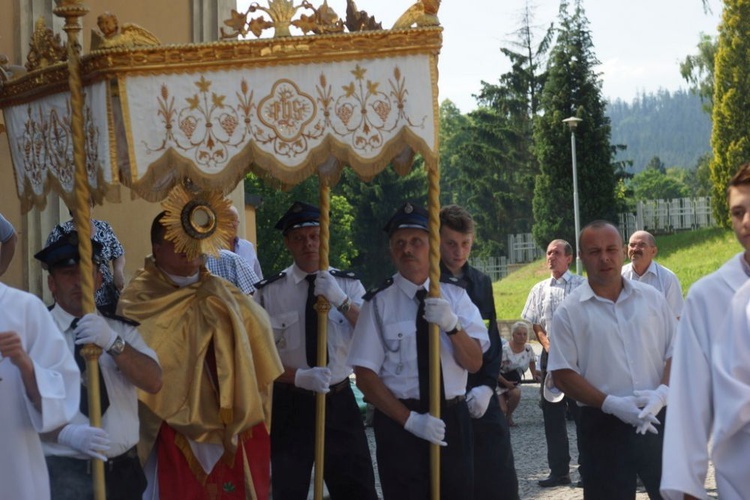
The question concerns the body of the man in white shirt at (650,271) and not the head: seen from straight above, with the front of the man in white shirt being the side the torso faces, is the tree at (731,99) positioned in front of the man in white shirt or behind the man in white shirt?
behind

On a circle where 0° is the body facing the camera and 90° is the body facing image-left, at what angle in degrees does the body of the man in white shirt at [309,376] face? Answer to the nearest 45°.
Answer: approximately 0°

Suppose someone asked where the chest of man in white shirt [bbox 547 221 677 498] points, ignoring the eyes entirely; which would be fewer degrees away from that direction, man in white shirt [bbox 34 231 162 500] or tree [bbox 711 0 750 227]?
the man in white shirt

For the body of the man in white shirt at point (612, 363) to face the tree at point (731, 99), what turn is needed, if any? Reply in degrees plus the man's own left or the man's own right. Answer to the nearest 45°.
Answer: approximately 180°

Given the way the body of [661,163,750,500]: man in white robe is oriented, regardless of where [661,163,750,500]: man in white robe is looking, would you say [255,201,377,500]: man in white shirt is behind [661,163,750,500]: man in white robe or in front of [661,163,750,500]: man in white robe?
behind

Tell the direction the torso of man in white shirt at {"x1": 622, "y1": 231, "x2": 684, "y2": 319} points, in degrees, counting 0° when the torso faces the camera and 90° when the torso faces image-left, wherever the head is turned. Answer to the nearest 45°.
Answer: approximately 45°

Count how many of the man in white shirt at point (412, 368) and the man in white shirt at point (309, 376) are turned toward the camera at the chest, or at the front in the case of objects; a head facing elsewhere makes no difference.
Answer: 2

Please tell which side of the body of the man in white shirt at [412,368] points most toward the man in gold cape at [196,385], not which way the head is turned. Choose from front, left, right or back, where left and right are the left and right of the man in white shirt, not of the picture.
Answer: right

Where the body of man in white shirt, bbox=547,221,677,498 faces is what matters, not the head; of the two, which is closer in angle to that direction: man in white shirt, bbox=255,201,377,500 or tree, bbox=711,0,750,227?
the man in white shirt

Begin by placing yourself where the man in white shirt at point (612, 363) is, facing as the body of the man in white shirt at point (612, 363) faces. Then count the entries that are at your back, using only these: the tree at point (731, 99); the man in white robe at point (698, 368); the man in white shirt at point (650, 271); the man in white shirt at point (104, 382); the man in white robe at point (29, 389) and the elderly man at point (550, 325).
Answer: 3

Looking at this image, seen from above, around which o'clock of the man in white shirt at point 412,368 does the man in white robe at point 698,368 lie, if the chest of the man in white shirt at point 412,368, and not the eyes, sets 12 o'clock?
the man in white robe at point 698,368 is roughly at 11 o'clock from the man in white shirt at point 412,368.
